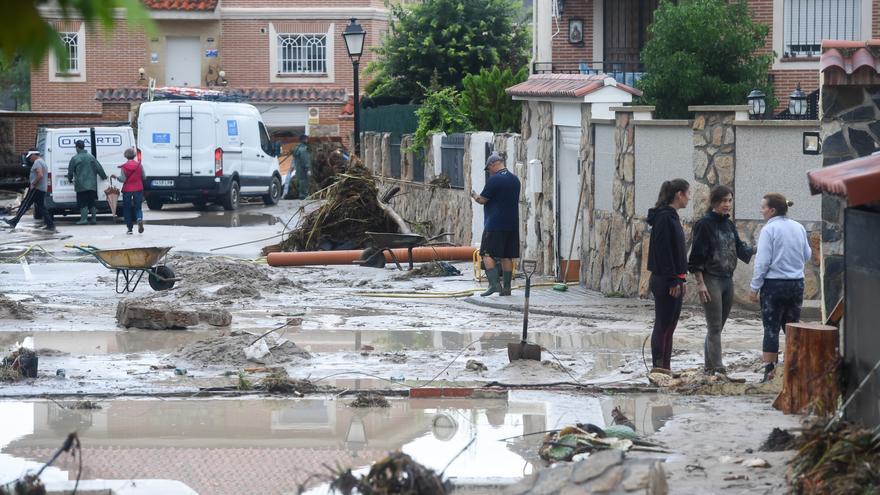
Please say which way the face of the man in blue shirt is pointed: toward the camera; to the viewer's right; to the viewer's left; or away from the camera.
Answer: to the viewer's left

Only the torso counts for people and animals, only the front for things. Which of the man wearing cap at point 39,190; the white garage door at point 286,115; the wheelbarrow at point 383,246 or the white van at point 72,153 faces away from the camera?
the white van

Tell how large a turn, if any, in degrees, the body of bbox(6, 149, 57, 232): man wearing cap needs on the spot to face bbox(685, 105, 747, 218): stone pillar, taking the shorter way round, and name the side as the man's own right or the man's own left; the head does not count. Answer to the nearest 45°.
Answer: approximately 135° to the man's own left

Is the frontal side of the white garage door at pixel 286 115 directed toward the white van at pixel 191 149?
yes

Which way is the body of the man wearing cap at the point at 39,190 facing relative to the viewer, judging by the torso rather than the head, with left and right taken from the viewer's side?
facing to the left of the viewer

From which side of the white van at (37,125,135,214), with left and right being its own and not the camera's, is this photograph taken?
back

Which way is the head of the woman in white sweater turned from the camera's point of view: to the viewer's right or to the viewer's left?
to the viewer's left

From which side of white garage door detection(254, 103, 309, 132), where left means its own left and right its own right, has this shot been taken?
front

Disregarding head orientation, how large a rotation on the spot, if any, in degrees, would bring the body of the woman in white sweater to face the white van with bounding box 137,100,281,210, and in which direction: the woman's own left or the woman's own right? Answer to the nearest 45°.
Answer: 0° — they already face it

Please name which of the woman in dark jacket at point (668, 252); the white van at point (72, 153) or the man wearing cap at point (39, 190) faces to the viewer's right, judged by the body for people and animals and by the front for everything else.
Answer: the woman in dark jacket

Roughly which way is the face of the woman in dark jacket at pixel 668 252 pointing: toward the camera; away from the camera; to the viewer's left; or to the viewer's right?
to the viewer's right

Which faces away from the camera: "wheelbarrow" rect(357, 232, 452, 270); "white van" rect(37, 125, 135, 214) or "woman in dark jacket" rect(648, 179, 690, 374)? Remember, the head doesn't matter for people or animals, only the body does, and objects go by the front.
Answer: the white van

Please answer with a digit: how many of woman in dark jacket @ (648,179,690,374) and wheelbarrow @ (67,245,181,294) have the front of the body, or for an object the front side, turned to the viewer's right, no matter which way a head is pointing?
2

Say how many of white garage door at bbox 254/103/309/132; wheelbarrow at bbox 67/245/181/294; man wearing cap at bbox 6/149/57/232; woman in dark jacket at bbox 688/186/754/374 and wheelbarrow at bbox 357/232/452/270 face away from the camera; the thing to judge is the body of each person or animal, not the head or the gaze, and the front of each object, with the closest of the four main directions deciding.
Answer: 0

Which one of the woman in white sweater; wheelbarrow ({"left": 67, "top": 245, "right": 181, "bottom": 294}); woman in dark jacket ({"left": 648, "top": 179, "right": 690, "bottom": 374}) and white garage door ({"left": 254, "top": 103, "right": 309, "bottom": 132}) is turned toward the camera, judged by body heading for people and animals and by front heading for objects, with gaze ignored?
the white garage door

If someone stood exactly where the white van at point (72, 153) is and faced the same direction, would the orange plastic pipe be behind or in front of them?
behind

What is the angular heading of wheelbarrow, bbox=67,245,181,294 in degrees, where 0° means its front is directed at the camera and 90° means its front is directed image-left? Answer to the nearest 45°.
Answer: approximately 270°

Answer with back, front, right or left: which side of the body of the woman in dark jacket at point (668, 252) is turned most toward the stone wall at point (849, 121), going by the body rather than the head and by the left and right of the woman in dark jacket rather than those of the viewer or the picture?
front
